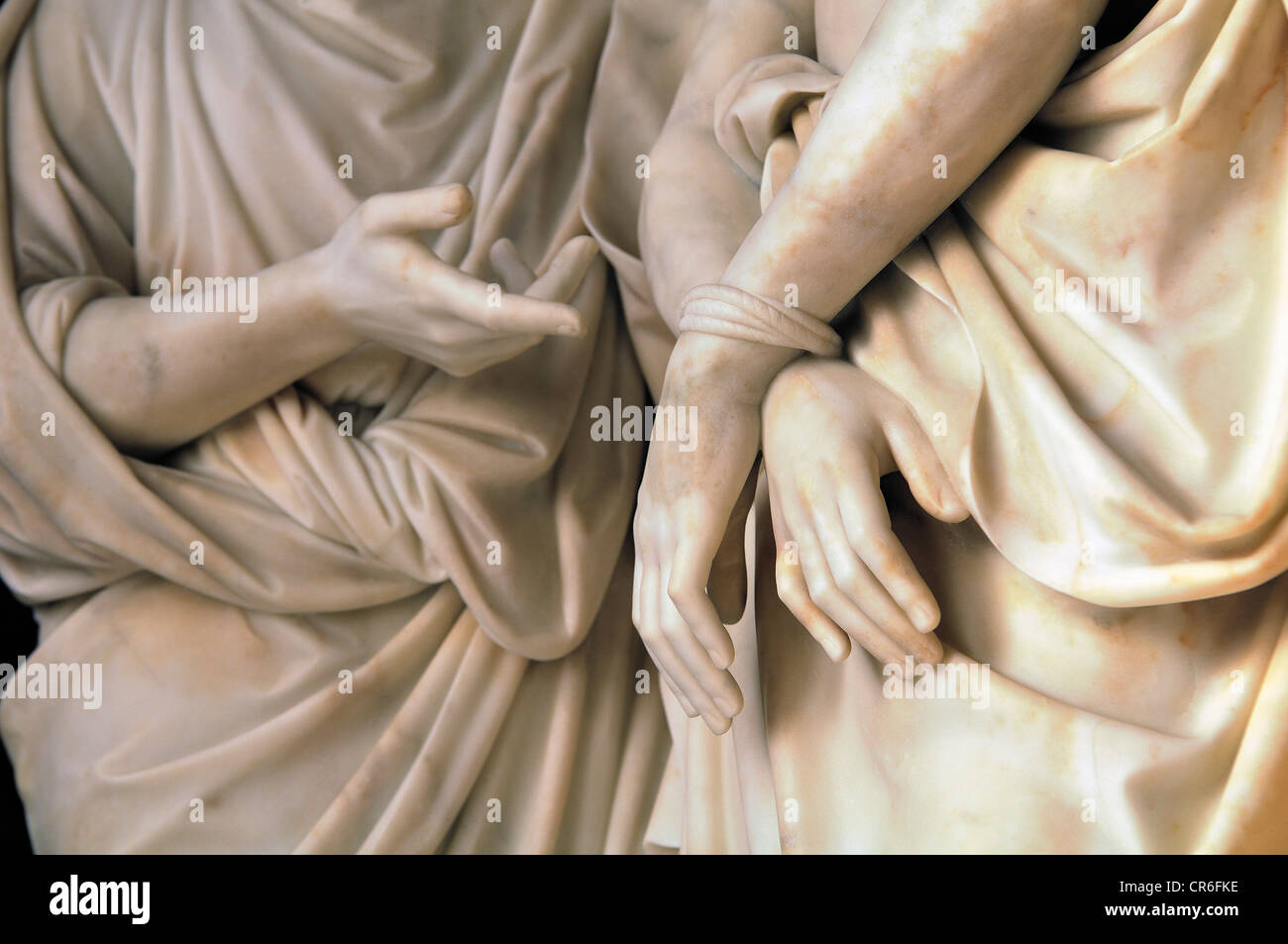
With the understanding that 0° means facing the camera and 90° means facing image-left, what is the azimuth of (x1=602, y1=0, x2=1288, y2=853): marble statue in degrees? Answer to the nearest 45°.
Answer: approximately 45°
